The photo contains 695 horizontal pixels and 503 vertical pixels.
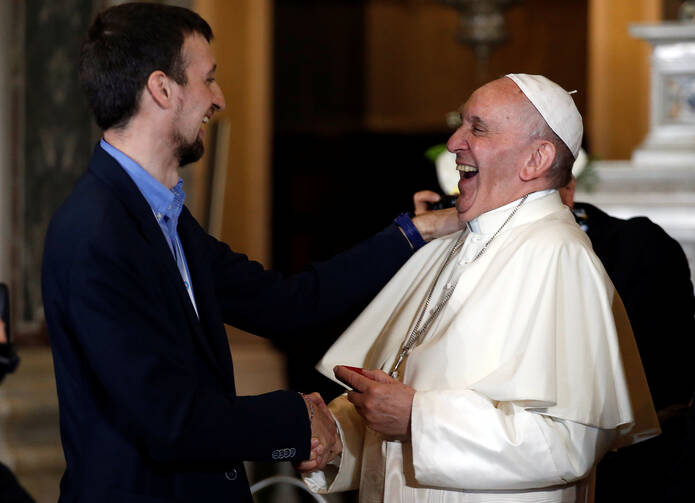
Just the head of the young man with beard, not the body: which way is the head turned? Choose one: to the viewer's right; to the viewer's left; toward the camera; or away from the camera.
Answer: to the viewer's right

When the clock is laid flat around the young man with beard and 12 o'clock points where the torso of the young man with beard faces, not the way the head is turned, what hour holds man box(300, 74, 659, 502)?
The man is roughly at 12 o'clock from the young man with beard.

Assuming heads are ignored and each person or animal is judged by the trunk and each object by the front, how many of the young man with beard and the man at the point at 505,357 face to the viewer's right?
1

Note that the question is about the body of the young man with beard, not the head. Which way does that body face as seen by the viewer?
to the viewer's right

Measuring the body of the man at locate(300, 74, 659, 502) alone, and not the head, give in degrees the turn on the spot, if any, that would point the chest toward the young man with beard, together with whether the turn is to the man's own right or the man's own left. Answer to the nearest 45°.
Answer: approximately 45° to the man's own right

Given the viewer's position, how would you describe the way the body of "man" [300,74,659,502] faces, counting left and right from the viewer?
facing the viewer and to the left of the viewer

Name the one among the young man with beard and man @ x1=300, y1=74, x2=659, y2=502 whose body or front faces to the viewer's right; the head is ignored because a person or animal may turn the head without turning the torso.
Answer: the young man with beard
